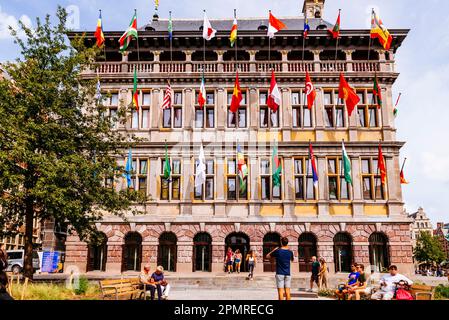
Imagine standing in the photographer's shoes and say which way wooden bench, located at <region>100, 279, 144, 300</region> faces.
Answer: facing the viewer and to the right of the viewer

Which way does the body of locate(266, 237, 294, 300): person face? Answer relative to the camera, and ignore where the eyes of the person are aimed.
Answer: away from the camera

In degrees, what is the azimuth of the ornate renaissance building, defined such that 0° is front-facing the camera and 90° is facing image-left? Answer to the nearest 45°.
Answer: approximately 0°

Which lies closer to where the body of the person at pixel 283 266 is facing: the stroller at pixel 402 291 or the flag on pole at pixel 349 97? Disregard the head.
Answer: the flag on pole

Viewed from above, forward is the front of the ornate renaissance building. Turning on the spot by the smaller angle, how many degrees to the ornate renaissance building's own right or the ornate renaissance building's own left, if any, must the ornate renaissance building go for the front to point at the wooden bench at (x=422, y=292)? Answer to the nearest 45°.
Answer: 0° — it already faces it

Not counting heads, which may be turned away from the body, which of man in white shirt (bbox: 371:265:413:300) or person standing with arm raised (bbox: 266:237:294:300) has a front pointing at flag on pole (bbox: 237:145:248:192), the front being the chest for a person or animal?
the person standing with arm raised

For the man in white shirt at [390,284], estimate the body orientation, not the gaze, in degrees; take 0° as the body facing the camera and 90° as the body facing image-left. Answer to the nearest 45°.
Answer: approximately 45°
